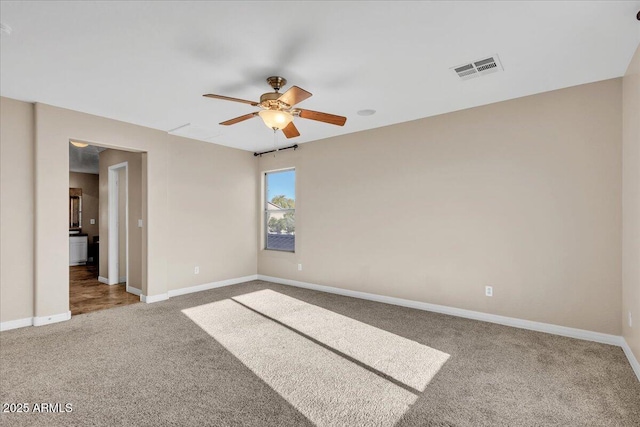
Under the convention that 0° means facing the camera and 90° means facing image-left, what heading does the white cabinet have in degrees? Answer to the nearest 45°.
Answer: approximately 0°

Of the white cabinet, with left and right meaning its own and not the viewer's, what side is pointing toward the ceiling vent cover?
front

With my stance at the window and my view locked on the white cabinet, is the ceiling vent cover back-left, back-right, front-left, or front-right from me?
back-left

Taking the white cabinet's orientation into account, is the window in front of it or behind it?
in front

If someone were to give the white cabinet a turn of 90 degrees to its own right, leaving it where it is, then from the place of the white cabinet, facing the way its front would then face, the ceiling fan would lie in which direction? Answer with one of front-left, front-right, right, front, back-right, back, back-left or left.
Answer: left
